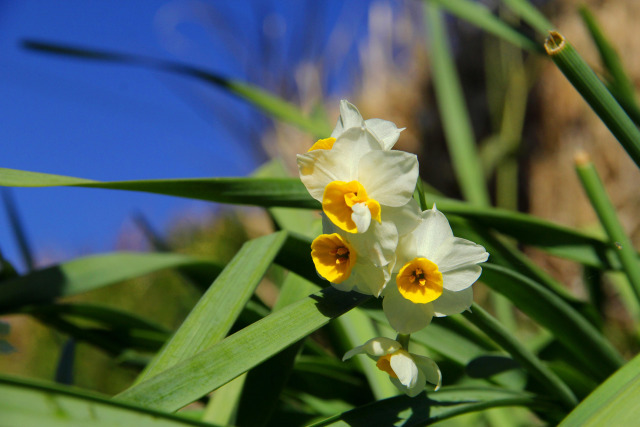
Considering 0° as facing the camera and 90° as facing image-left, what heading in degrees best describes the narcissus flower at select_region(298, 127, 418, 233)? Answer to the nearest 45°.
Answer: approximately 0°

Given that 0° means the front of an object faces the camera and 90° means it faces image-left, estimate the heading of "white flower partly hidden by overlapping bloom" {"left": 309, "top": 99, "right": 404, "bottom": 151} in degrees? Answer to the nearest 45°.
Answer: approximately 90°

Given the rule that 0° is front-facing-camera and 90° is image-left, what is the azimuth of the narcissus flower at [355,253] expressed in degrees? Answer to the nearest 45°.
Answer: approximately 45°
